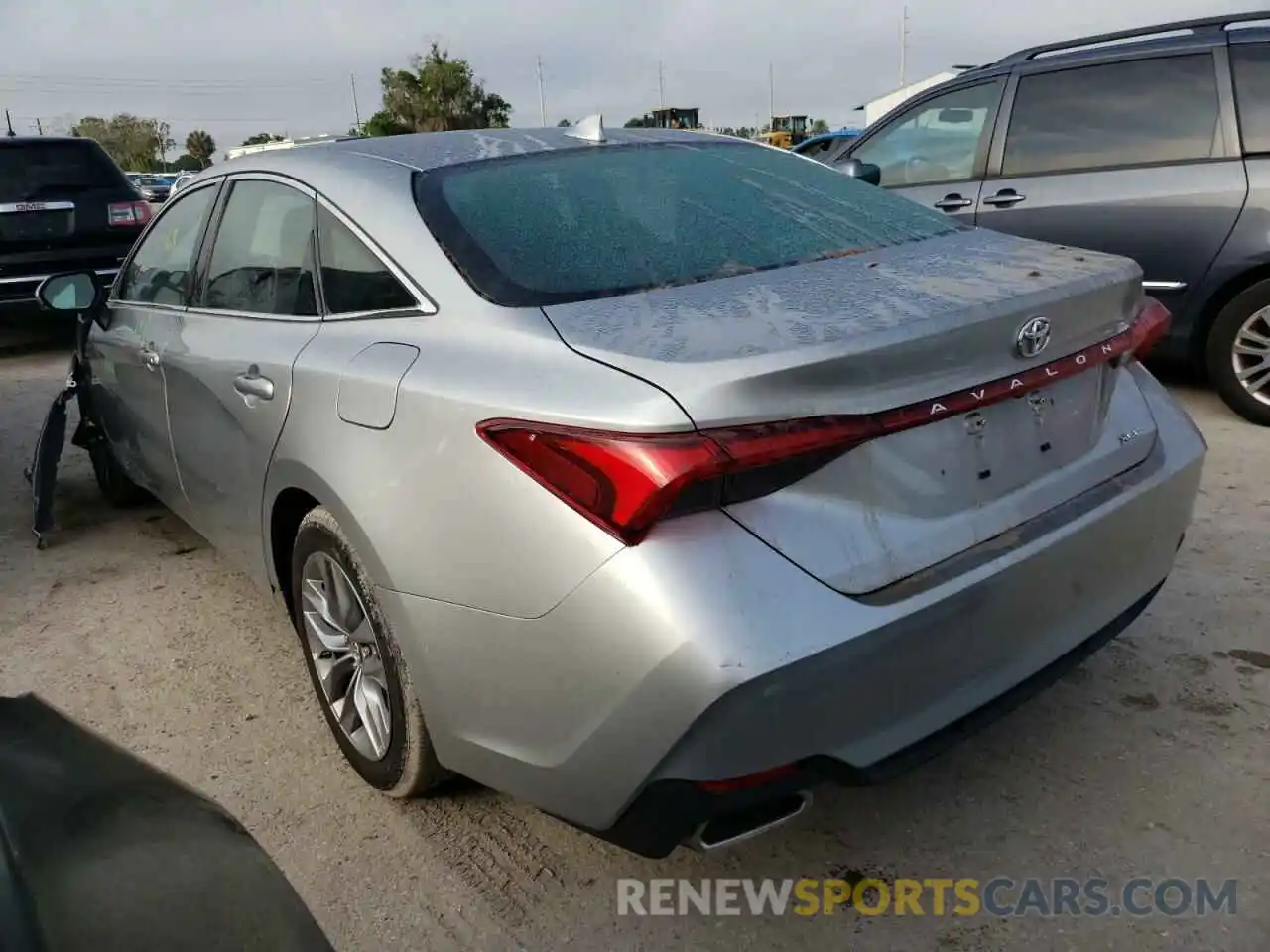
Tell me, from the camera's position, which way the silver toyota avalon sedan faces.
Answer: facing away from the viewer and to the left of the viewer

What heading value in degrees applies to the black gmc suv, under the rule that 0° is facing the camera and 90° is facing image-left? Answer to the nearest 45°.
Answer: approximately 180°

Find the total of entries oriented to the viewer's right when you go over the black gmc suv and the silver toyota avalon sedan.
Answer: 0

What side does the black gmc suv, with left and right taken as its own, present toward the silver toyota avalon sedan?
back

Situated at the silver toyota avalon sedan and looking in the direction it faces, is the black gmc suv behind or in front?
in front
